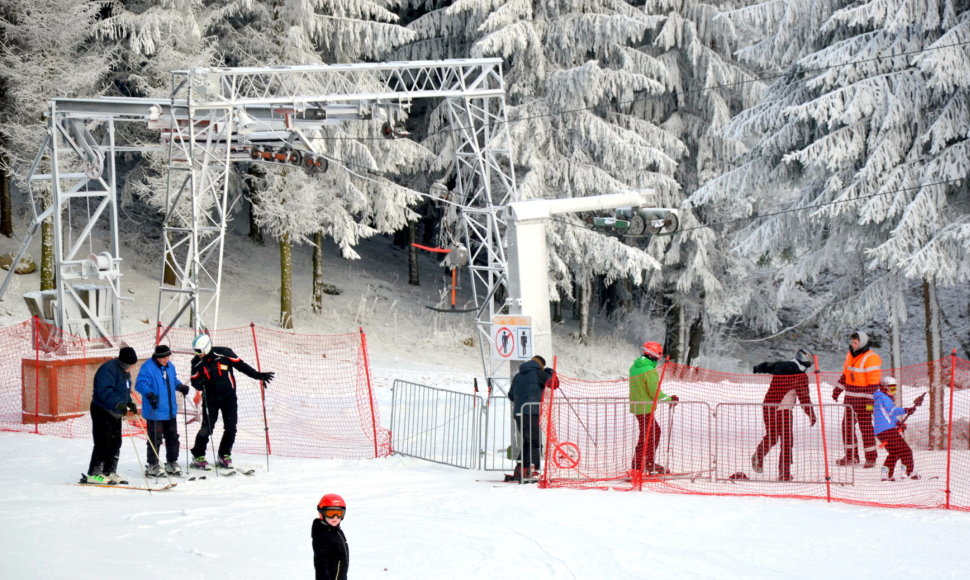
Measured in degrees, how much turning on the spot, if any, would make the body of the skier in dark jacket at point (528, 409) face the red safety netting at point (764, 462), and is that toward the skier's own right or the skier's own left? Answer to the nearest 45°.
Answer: approximately 45° to the skier's own right

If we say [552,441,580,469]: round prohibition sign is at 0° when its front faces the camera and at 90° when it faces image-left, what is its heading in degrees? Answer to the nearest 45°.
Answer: approximately 0°

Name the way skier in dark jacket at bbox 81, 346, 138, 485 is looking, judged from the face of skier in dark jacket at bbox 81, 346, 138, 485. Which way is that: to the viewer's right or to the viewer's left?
to the viewer's right

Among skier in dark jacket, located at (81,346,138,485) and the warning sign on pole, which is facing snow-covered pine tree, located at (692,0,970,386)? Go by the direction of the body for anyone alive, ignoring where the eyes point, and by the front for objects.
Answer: the skier in dark jacket

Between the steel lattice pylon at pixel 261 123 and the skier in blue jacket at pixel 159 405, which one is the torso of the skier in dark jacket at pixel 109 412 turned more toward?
the skier in blue jacket

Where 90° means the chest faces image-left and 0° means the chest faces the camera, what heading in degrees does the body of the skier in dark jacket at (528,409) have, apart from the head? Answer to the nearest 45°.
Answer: approximately 225°

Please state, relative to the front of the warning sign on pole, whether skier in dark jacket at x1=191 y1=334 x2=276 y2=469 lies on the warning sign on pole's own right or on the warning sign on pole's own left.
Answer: on the warning sign on pole's own right

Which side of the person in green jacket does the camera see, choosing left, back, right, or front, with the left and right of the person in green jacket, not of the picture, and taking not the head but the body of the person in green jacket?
right

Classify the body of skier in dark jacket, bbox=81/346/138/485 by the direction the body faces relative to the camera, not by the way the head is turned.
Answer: to the viewer's right

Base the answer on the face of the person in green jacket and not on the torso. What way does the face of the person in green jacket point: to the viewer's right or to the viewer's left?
to the viewer's right
